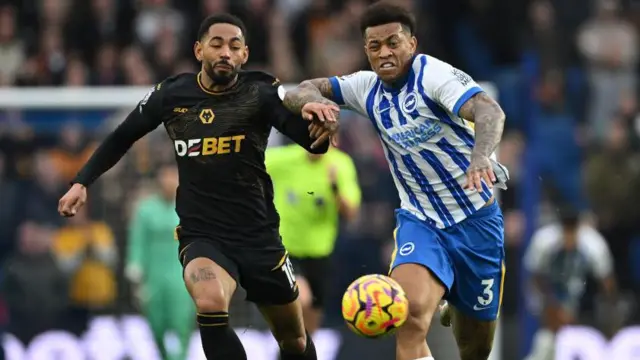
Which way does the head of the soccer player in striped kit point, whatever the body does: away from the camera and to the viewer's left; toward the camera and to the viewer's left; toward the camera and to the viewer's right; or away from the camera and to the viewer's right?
toward the camera and to the viewer's left

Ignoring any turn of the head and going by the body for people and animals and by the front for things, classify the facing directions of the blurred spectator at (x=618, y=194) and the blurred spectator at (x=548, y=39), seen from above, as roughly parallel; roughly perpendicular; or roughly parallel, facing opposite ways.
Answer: roughly parallel

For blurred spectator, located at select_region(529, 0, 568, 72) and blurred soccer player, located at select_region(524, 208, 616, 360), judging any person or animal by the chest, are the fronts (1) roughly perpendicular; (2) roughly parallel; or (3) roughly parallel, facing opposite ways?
roughly parallel

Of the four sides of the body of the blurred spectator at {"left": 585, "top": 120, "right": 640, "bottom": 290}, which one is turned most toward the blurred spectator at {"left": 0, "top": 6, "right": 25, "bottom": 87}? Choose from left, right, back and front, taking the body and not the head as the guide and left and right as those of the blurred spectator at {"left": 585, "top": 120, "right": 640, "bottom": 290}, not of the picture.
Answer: right

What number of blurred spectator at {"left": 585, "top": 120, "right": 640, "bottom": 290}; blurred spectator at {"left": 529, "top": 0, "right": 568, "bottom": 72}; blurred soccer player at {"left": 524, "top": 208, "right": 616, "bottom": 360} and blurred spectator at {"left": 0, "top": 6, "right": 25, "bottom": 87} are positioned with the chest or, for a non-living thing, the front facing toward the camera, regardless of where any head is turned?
4

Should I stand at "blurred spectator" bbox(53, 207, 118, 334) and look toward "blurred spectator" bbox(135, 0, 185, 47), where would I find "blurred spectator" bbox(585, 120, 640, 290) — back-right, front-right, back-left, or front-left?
front-right

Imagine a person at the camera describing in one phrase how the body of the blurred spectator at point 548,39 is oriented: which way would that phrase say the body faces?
toward the camera

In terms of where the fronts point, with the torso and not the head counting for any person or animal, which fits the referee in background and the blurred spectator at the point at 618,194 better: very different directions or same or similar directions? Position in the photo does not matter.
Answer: same or similar directions

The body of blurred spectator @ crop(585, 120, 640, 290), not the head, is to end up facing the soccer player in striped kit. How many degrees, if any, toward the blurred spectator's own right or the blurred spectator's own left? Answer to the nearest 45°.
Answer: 0° — they already face them

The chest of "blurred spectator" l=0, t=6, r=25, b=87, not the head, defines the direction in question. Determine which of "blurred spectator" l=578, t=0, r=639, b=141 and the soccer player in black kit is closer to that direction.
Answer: the soccer player in black kit

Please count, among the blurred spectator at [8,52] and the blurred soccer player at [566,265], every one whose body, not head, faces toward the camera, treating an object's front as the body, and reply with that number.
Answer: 2

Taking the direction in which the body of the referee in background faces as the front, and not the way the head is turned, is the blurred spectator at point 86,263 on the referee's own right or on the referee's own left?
on the referee's own right

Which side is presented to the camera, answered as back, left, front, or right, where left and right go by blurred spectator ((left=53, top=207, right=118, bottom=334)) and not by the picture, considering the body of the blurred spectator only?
front

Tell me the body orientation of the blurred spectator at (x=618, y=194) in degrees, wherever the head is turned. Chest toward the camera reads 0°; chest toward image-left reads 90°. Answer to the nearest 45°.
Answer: approximately 0°
